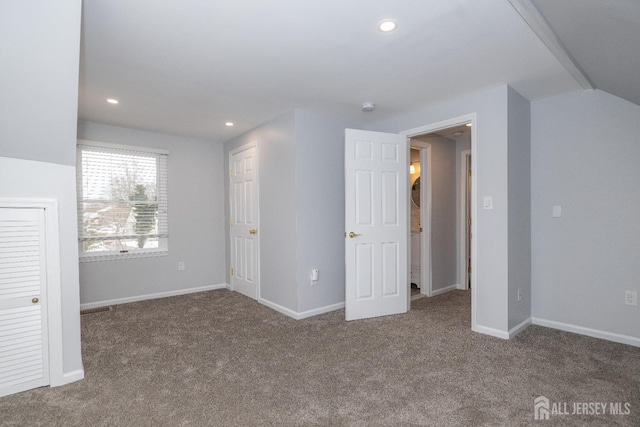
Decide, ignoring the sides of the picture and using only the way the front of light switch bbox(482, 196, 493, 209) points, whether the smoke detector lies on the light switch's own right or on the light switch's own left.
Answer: on the light switch's own right

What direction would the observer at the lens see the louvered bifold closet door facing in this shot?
facing the viewer and to the right of the viewer

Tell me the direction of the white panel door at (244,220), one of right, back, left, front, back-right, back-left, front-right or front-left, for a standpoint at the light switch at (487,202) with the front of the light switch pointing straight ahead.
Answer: right

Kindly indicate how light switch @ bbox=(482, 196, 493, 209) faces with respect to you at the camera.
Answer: facing the viewer

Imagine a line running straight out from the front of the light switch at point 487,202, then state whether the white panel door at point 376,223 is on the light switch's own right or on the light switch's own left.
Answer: on the light switch's own right

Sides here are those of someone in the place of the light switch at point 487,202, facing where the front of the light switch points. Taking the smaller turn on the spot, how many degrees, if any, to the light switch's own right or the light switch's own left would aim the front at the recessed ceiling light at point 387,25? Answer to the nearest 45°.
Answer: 0° — it already faces it

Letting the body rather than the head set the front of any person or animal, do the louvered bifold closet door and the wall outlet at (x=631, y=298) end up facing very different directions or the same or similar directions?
very different directions

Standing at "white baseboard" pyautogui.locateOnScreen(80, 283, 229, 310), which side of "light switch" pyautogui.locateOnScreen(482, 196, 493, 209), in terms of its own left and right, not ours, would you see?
right

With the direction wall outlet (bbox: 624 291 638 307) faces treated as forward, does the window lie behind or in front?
in front

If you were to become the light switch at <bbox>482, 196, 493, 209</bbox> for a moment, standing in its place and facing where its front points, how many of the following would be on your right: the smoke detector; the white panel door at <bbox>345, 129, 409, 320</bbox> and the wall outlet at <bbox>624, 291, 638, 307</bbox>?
2

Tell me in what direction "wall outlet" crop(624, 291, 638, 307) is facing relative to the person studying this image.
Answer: facing the viewer and to the left of the viewer

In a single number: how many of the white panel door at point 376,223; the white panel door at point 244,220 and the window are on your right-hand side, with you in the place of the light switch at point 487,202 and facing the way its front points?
3

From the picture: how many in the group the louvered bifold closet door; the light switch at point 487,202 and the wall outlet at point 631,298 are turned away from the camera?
0

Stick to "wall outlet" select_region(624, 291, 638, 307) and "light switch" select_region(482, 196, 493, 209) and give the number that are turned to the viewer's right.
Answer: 0
